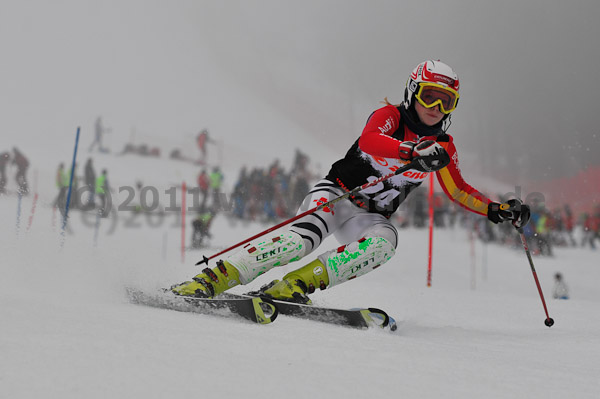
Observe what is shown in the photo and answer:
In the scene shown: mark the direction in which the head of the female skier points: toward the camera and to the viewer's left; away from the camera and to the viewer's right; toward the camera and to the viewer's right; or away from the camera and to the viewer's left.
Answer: toward the camera and to the viewer's right

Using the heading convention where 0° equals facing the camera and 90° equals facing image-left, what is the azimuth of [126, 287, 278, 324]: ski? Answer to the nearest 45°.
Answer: approximately 315°
